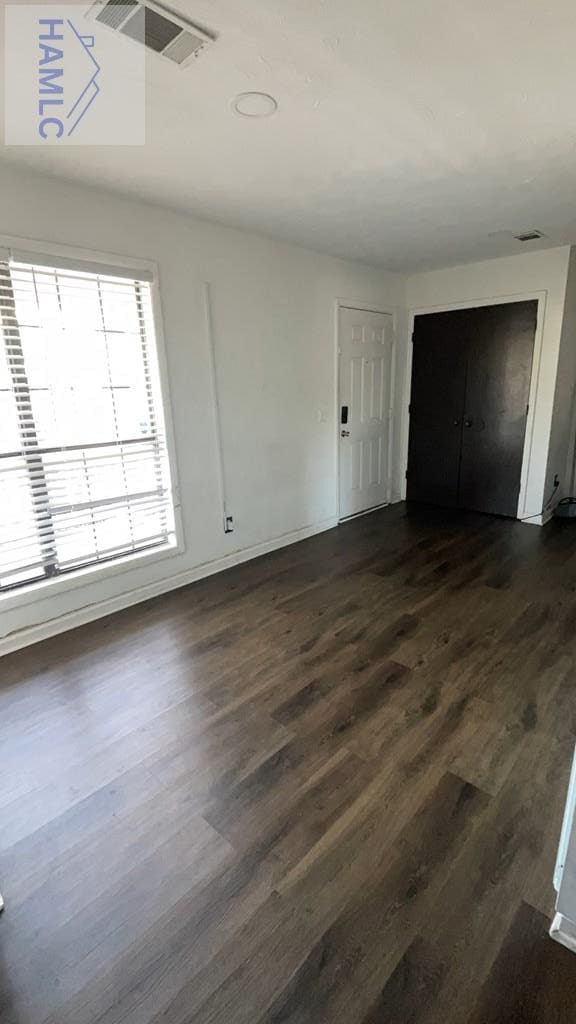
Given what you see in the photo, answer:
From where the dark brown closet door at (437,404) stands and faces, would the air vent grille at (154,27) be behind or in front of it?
in front

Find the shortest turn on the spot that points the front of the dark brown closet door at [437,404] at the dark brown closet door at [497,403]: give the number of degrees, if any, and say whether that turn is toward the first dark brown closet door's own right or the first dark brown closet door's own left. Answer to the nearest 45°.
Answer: approximately 45° to the first dark brown closet door's own left

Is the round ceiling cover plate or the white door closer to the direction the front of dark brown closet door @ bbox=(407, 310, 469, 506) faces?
the round ceiling cover plate

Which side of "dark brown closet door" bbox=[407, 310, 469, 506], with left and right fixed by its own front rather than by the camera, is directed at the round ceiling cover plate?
front

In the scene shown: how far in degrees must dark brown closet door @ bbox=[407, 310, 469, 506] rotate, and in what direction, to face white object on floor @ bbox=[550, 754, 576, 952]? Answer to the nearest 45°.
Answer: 0° — it already faces it

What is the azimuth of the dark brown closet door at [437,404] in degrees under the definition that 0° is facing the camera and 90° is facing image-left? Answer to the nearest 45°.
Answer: approximately 0°

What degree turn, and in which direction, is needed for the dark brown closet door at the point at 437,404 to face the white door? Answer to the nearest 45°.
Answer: approximately 45° to its right
